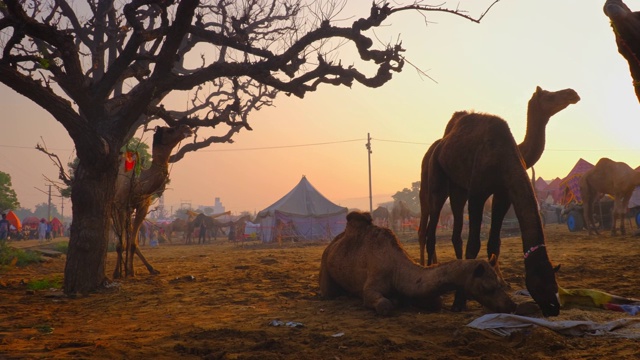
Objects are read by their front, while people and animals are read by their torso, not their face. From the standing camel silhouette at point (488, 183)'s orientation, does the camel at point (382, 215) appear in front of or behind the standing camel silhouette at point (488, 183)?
behind

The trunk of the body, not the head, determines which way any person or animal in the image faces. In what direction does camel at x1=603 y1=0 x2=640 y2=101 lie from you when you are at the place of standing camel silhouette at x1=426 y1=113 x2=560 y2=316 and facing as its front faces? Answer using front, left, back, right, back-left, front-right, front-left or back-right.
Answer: front-right

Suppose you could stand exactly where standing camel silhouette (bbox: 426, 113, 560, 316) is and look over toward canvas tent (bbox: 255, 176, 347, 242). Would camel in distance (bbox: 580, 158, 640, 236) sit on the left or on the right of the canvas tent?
right
